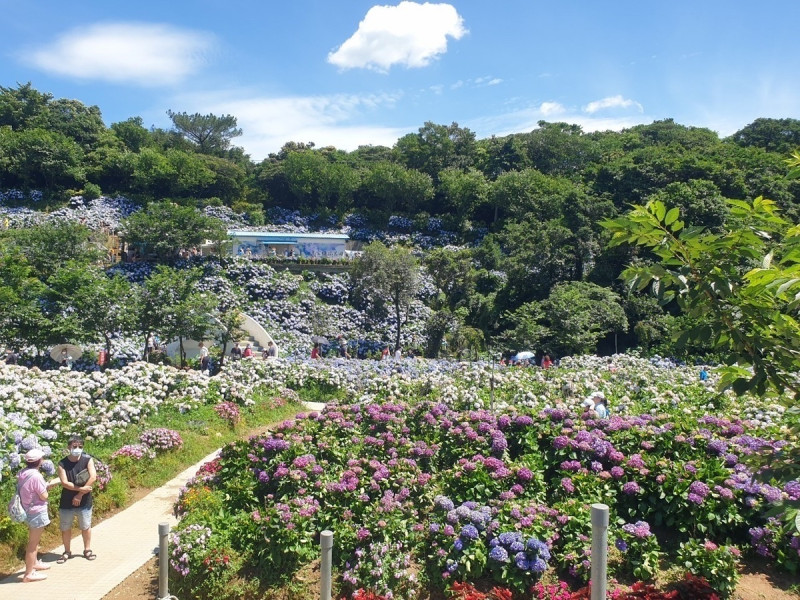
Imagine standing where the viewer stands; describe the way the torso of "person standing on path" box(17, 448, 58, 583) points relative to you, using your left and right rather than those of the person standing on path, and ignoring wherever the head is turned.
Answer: facing to the right of the viewer

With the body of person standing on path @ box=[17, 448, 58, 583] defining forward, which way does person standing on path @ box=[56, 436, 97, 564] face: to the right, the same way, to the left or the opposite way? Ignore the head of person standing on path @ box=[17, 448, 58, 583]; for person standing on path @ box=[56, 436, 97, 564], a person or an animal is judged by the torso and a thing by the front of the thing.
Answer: to the right

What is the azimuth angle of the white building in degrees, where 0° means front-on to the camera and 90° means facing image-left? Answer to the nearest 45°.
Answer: approximately 0°

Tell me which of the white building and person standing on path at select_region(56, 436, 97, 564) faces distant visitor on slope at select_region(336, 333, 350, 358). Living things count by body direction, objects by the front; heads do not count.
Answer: the white building

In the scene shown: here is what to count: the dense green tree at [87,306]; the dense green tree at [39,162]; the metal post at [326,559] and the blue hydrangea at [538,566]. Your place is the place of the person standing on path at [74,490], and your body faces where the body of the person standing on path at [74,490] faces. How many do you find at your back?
2

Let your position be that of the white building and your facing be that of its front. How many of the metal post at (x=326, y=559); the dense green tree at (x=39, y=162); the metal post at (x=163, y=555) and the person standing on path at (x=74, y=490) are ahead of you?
3

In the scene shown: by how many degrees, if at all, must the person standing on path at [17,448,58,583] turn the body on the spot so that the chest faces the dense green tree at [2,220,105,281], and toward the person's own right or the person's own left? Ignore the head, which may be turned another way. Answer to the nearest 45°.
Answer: approximately 90° to the person's own left

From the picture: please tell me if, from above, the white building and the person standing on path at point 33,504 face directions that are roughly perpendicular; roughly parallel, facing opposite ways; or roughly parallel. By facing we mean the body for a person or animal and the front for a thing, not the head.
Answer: roughly perpendicular

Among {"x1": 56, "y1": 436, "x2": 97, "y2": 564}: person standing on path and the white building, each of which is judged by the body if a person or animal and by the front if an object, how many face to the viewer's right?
0
